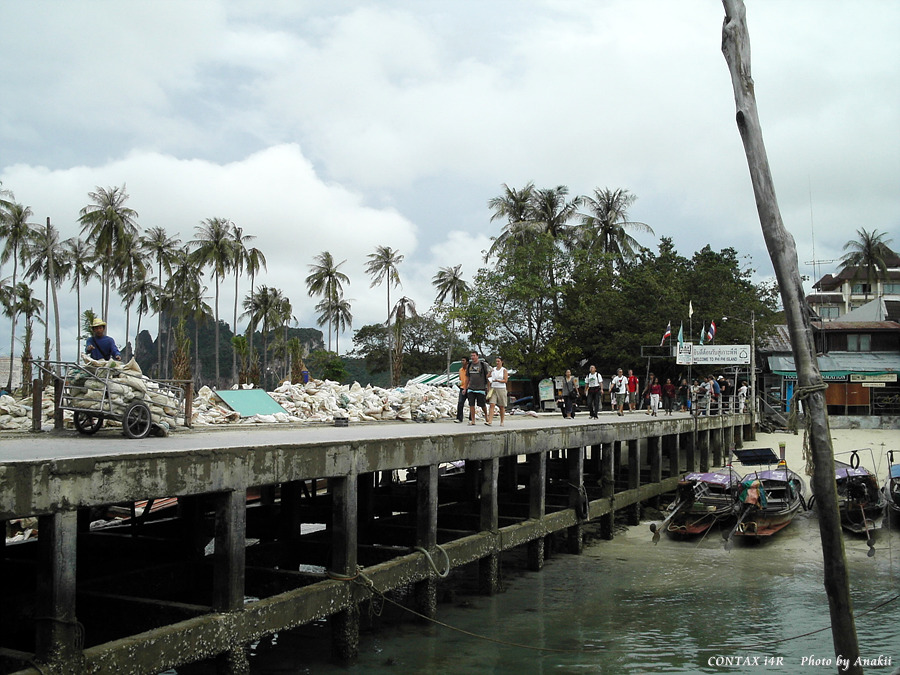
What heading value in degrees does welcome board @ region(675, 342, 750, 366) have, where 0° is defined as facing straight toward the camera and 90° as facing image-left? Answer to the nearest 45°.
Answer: approximately 0°

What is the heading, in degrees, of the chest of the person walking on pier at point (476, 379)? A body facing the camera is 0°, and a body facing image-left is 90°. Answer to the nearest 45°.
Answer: approximately 45°

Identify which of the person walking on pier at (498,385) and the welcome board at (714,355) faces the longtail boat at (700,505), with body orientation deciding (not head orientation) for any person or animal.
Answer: the welcome board

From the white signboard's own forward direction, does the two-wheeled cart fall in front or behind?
in front

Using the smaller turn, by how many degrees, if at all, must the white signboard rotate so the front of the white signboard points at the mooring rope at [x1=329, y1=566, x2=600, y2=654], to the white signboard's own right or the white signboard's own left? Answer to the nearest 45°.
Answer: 0° — it already faces it

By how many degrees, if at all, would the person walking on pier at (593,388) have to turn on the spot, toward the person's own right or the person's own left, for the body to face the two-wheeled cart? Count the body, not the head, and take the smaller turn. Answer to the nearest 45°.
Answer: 0° — they already face it
